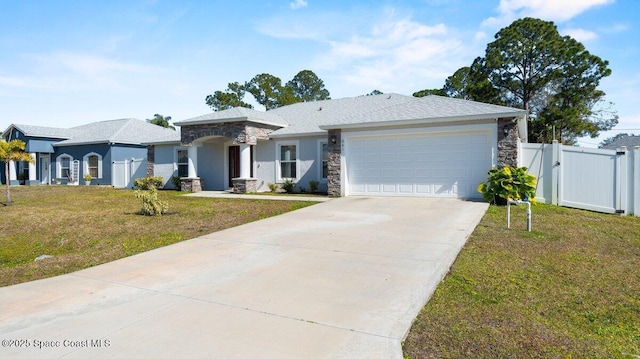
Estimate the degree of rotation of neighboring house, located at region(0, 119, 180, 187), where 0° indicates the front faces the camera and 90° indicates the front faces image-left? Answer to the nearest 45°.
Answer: approximately 45°

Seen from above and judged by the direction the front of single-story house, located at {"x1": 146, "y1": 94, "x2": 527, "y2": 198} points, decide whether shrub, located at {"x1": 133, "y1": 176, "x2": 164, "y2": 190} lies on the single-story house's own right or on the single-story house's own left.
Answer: on the single-story house's own right

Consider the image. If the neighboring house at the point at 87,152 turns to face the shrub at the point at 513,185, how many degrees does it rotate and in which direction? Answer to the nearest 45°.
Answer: approximately 45° to its left

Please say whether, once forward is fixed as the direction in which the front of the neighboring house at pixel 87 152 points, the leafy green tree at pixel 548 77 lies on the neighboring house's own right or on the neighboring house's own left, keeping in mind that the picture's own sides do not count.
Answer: on the neighboring house's own left

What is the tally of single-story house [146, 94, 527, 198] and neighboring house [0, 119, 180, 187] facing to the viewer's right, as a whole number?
0

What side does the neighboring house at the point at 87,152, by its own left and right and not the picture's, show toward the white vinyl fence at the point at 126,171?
left

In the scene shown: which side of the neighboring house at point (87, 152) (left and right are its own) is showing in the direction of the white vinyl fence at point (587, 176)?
left

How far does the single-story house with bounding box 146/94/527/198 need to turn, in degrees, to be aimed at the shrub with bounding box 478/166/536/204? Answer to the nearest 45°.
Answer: approximately 90° to its left

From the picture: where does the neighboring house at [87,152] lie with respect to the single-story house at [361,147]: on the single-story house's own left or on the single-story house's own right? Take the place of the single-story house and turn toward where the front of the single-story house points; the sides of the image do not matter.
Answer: on the single-story house's own right

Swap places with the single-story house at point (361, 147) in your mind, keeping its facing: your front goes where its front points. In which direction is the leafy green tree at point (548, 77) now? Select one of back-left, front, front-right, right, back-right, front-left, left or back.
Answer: back

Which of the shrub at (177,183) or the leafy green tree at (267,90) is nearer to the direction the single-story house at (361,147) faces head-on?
the shrub

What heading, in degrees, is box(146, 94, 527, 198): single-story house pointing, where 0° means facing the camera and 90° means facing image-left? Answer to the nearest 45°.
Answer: approximately 45°
